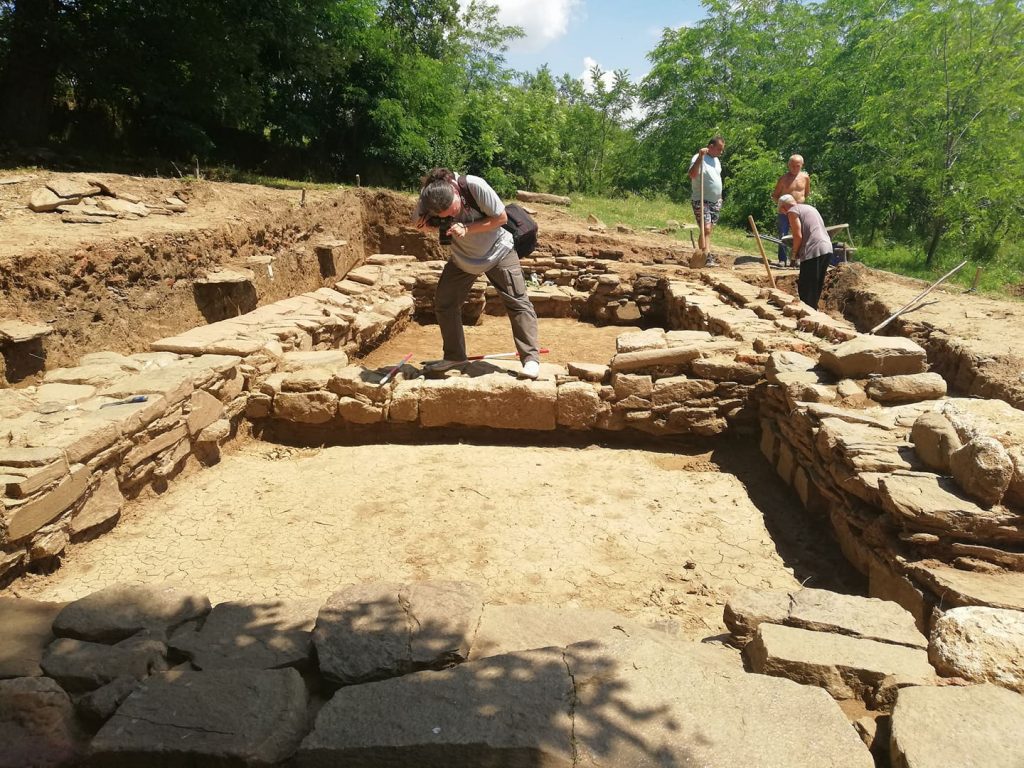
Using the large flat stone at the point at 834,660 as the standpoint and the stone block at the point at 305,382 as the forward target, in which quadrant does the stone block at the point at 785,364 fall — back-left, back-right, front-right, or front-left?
front-right

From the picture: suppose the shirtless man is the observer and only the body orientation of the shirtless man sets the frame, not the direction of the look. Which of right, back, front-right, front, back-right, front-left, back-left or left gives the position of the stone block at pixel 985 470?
front

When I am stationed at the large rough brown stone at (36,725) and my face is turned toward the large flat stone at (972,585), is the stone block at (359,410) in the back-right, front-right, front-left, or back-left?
front-left

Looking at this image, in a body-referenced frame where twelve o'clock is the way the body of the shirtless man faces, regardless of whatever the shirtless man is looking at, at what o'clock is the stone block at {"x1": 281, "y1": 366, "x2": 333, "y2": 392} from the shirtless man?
The stone block is roughly at 1 o'clock from the shirtless man.

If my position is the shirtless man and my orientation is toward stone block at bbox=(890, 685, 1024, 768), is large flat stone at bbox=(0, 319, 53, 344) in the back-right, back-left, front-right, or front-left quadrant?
front-right

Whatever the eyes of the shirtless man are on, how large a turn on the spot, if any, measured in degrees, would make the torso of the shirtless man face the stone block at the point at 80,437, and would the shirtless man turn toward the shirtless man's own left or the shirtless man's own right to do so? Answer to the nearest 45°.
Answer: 0° — they already face it

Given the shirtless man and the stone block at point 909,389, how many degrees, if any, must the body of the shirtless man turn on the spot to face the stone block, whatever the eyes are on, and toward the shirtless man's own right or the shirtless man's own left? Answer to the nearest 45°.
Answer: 0° — they already face it

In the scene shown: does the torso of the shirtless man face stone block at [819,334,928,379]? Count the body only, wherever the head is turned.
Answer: yes

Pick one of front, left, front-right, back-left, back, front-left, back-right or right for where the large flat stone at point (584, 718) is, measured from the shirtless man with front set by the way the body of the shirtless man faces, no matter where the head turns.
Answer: front

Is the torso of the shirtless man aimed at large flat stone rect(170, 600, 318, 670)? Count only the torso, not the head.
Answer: yes

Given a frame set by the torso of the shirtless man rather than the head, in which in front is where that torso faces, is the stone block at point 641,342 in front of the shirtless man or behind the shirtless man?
in front

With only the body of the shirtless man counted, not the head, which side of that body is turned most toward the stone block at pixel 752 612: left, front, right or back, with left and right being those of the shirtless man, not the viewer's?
front

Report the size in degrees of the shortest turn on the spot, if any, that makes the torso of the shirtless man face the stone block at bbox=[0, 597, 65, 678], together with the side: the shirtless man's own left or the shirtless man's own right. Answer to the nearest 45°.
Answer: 0° — they already face it

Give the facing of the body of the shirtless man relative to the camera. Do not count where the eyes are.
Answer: toward the camera

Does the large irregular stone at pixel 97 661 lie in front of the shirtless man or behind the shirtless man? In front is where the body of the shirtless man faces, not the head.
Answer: in front

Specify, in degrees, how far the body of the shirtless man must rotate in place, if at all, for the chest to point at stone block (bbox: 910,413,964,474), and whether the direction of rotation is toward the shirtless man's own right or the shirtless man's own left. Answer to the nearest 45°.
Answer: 0° — they already face it

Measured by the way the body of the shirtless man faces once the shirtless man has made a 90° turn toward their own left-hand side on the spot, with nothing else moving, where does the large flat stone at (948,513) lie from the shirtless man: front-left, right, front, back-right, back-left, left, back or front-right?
right

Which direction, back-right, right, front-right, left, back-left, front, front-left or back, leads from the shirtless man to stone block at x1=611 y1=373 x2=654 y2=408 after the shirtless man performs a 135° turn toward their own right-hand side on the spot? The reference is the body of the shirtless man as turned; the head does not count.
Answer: back-left

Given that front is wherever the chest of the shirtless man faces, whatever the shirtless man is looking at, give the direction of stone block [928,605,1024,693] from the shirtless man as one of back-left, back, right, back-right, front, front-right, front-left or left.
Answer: front
